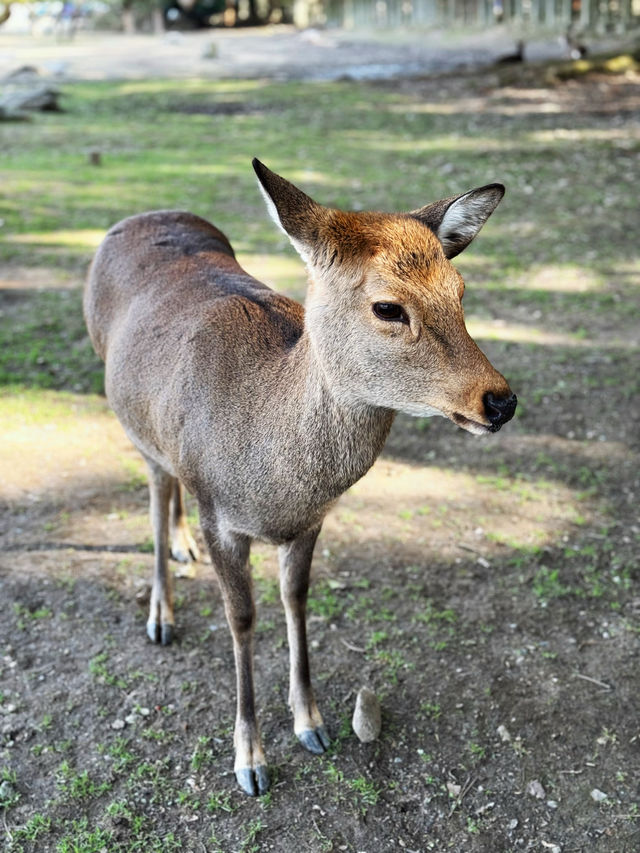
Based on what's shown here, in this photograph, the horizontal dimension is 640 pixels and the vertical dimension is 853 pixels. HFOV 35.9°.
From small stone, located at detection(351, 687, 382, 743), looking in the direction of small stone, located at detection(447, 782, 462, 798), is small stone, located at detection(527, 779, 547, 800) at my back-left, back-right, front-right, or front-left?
front-left

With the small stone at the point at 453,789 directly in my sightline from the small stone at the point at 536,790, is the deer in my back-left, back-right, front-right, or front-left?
front-right

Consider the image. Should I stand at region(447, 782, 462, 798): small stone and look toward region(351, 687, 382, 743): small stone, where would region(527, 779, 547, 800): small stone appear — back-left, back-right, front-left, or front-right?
back-right

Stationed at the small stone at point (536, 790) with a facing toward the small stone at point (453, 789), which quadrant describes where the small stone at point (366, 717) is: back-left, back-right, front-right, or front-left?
front-right

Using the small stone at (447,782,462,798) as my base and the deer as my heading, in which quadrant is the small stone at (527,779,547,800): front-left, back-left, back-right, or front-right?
back-right

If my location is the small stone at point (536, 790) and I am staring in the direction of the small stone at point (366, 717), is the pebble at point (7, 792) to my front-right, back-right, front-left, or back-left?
front-left

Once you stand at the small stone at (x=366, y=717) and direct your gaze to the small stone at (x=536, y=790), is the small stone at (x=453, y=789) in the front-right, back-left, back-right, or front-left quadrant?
front-right
